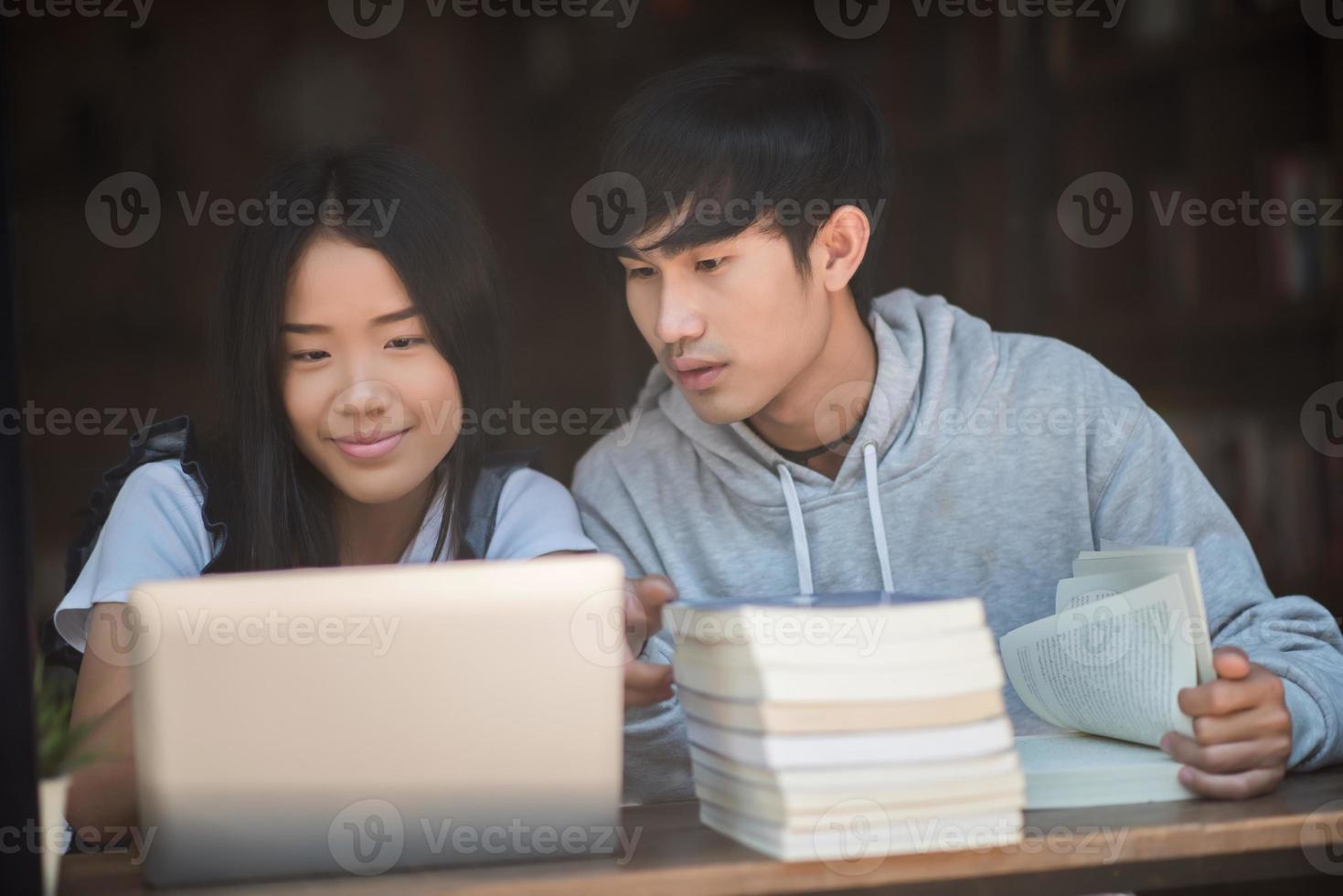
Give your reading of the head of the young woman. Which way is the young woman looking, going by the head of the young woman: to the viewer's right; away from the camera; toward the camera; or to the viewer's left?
toward the camera

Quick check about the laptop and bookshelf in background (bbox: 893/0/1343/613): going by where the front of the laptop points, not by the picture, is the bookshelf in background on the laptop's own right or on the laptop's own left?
on the laptop's own right

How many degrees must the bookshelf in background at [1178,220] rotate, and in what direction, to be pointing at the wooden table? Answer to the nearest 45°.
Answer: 0° — it already faces it

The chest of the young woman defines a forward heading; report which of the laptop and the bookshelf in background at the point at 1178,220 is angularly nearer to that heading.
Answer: the laptop

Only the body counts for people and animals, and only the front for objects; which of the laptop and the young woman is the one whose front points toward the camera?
the young woman

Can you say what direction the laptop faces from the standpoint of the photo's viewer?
facing away from the viewer

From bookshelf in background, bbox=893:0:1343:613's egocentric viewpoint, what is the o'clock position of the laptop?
The laptop is roughly at 1 o'clock from the bookshelf in background.

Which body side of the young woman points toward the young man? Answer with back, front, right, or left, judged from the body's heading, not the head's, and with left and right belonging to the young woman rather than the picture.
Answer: left

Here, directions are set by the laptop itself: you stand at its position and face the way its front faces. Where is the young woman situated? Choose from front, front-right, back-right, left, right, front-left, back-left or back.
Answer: front

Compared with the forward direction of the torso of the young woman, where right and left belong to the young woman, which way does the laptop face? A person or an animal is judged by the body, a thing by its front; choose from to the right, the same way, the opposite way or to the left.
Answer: the opposite way

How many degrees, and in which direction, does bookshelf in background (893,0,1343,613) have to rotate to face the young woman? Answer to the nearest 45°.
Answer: approximately 45° to its right

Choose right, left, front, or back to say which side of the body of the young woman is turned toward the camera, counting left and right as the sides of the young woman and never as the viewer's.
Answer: front

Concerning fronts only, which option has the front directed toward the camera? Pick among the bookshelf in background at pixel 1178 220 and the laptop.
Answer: the bookshelf in background

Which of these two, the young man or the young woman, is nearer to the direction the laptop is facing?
the young woman

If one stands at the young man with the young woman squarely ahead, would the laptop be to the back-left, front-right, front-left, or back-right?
front-left

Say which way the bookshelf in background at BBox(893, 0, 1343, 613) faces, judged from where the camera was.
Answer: facing the viewer
